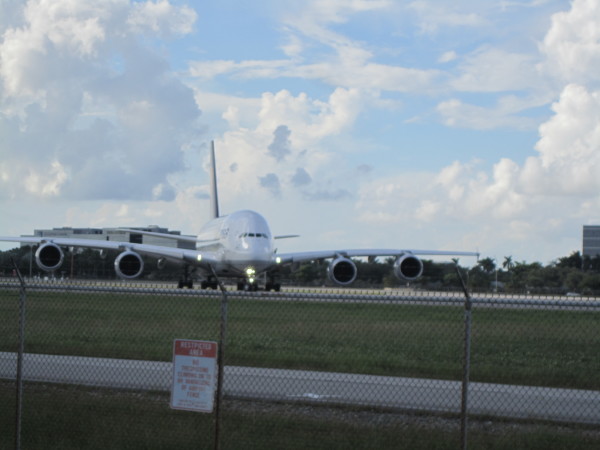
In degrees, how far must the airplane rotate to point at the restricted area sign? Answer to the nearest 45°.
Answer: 0° — it already faces it

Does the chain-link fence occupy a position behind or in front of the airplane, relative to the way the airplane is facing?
in front

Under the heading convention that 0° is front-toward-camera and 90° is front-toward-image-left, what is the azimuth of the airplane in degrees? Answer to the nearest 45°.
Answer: approximately 0°

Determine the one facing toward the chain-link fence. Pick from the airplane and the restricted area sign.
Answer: the airplane

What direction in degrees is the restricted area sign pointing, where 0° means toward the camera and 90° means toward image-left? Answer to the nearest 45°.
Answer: approximately 0°

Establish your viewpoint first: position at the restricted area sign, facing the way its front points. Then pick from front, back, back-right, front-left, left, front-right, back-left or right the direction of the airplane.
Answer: back

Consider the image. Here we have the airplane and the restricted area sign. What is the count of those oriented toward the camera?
2
